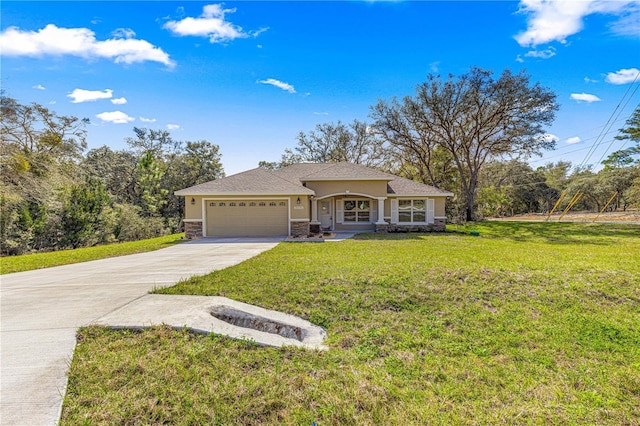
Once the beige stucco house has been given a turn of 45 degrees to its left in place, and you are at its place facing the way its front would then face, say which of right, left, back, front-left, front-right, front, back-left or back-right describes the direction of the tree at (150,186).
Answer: back

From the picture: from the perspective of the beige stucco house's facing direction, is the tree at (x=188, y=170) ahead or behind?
behind

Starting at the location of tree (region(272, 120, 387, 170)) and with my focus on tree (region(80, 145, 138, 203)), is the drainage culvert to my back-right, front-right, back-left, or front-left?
front-left

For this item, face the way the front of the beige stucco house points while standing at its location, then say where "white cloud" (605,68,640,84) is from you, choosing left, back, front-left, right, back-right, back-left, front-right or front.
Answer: left

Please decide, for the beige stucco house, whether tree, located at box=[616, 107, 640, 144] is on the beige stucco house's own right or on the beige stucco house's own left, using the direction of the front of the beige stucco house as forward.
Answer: on the beige stucco house's own left

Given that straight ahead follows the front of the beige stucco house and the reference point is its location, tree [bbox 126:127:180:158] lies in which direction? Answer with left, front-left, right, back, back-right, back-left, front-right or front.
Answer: back-right

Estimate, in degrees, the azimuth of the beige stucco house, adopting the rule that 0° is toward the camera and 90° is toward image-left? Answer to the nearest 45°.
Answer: approximately 0°

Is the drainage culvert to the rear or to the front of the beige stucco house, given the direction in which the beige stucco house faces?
to the front

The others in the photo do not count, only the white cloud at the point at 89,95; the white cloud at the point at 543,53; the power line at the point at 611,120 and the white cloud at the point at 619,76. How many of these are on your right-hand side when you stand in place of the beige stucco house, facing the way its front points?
1

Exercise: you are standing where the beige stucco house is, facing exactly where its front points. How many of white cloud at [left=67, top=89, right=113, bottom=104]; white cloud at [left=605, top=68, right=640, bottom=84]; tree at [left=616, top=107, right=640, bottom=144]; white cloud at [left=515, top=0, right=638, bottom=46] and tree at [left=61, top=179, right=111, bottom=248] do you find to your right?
2

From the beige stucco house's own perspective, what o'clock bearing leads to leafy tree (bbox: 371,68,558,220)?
The leafy tree is roughly at 8 o'clock from the beige stucco house.
